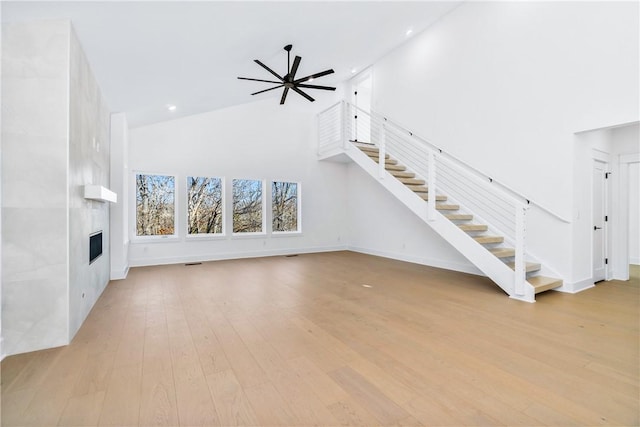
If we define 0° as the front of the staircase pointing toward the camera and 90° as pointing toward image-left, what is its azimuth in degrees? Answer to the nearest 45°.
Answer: approximately 315°

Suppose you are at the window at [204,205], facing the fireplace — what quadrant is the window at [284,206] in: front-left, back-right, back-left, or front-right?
back-left

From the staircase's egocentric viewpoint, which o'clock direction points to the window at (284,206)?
The window is roughly at 5 o'clock from the staircase.

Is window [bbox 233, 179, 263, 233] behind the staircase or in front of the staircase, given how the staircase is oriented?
behind

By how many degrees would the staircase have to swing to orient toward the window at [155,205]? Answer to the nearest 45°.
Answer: approximately 135° to its right

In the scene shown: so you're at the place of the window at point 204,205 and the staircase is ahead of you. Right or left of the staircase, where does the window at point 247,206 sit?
left
